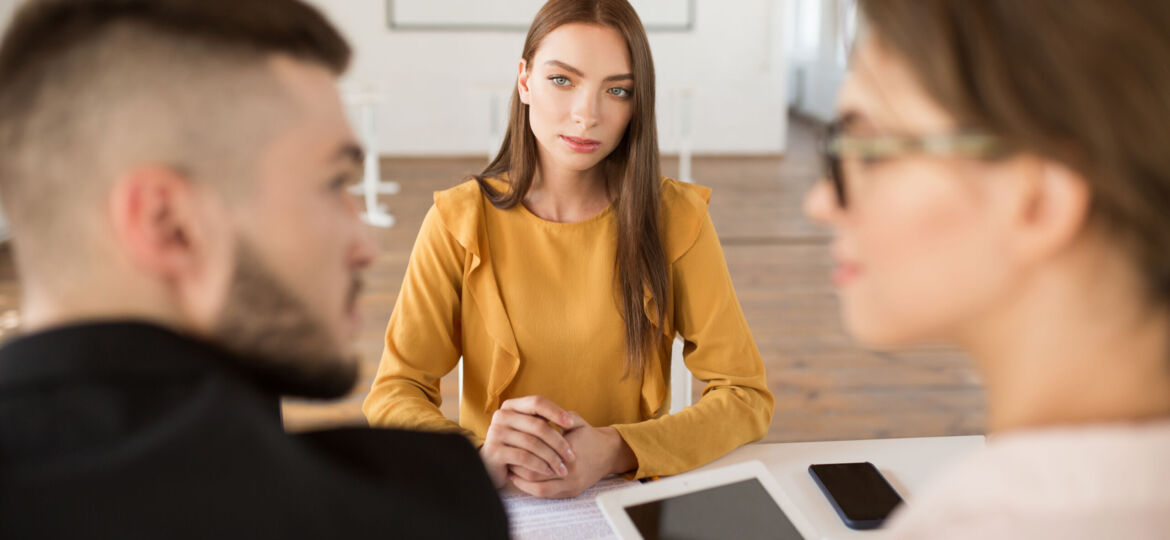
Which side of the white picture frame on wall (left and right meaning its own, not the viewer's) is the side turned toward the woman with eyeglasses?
front

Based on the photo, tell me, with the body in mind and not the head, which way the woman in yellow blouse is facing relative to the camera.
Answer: toward the camera

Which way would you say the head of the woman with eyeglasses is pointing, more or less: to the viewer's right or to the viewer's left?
to the viewer's left

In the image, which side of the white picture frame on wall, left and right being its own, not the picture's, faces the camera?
front

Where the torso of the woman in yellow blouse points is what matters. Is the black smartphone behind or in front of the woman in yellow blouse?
in front

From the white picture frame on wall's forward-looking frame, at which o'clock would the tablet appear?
The tablet is roughly at 12 o'clock from the white picture frame on wall.

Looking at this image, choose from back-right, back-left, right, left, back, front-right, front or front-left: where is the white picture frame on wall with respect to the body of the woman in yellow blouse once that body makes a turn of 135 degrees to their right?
front-right

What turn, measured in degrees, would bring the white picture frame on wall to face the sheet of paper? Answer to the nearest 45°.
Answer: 0° — it already faces it

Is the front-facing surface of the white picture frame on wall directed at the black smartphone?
yes

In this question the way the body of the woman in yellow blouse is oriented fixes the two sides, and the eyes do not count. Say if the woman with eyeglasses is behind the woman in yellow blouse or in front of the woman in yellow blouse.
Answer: in front
